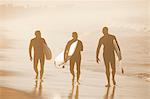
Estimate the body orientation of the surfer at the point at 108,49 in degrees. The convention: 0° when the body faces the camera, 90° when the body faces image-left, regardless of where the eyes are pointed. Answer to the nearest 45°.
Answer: approximately 0°
